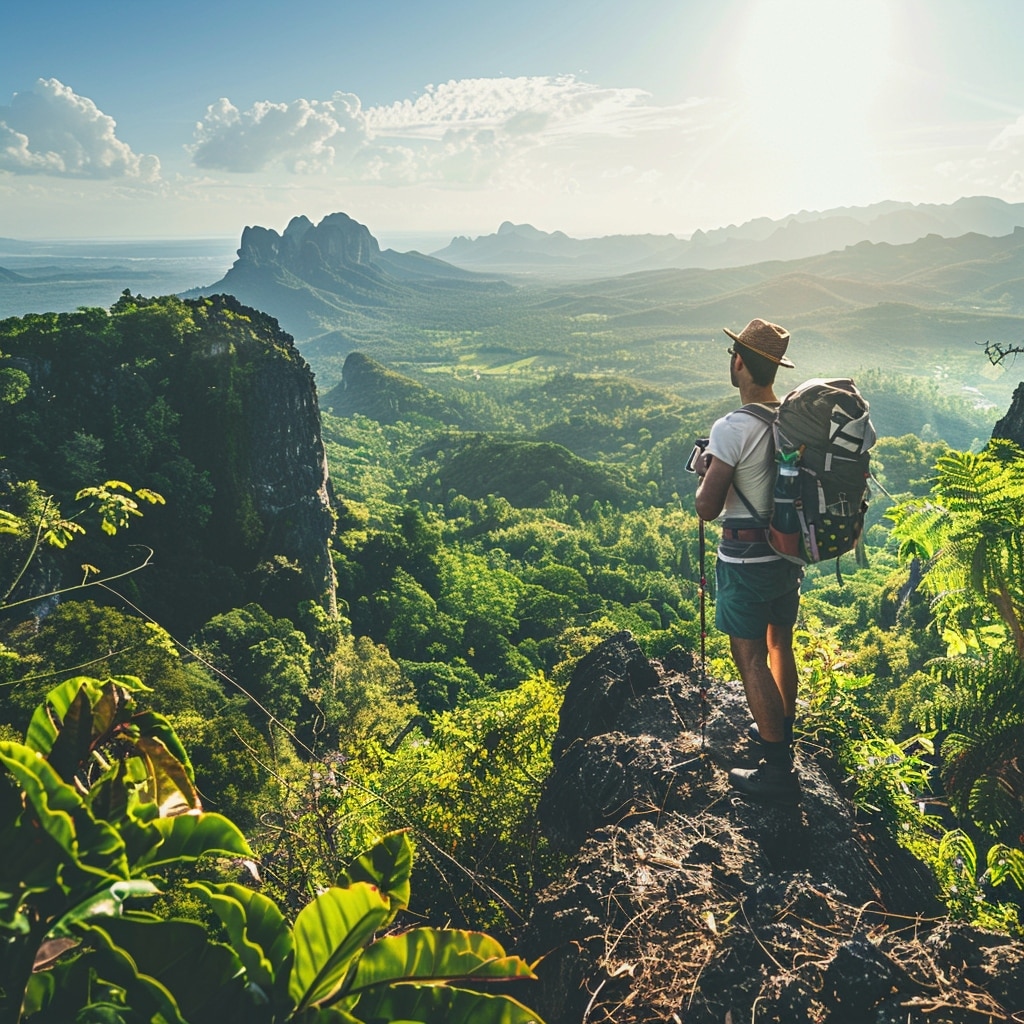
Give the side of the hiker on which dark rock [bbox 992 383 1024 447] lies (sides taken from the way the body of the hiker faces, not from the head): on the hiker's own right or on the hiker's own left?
on the hiker's own right

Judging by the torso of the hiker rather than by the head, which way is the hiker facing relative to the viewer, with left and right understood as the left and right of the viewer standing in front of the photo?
facing away from the viewer and to the left of the viewer
